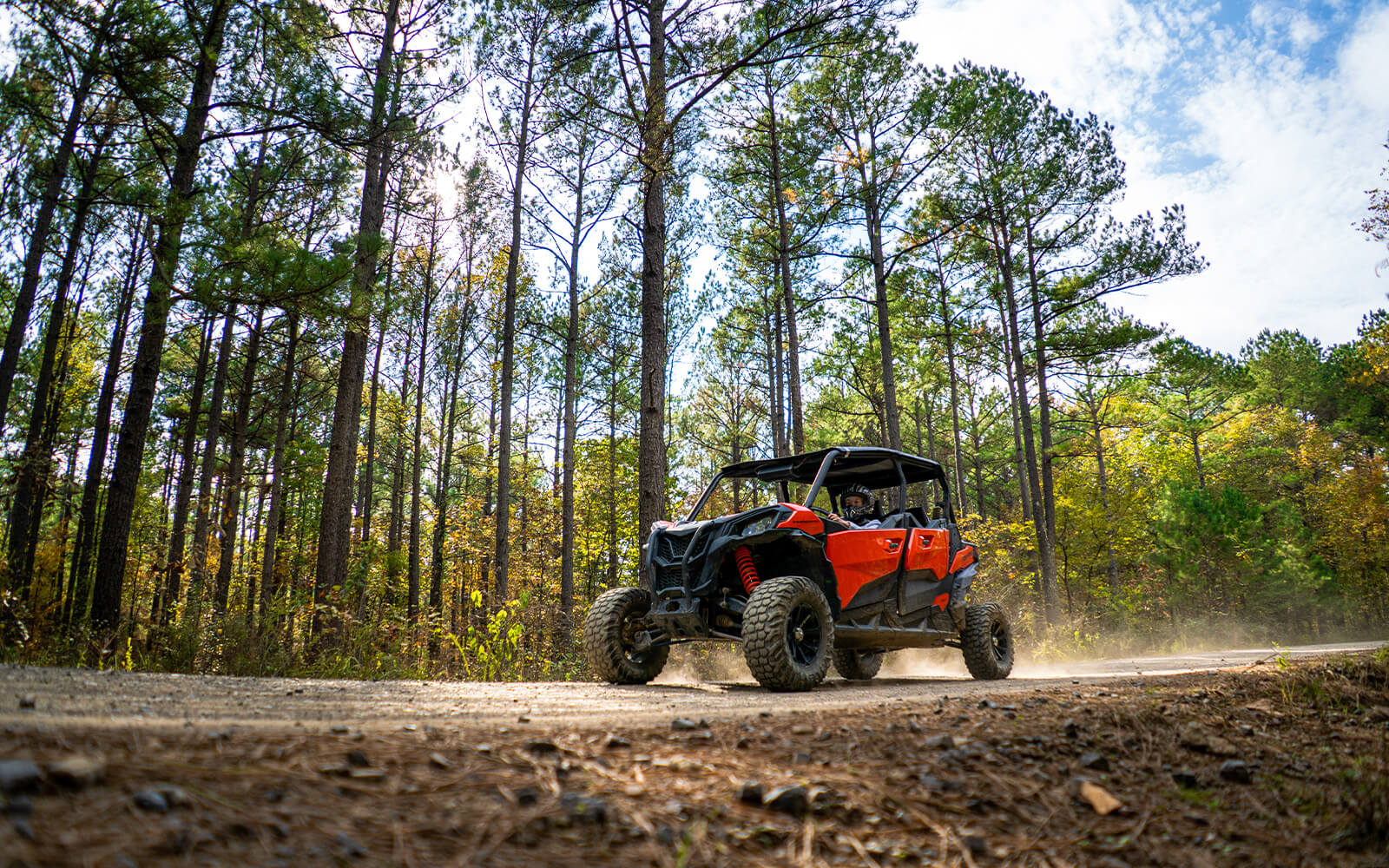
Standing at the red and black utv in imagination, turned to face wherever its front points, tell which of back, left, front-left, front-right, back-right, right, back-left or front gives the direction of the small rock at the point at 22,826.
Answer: front-left

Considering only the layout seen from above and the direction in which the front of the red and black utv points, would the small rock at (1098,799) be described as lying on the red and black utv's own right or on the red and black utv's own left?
on the red and black utv's own left

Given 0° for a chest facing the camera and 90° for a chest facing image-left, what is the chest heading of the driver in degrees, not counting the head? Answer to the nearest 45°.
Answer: approximately 45°

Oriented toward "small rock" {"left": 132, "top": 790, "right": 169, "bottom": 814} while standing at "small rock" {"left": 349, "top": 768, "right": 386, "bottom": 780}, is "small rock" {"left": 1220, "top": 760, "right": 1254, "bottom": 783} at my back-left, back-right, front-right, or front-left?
back-left

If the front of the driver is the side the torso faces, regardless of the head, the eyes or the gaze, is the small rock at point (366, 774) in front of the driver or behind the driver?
in front

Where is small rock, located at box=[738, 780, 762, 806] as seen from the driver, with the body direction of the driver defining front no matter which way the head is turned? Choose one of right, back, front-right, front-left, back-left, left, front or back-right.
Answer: front-left

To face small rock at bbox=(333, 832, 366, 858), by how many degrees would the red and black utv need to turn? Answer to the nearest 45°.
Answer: approximately 45° to its left

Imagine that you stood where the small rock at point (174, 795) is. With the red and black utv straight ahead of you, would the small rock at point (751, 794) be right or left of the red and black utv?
right

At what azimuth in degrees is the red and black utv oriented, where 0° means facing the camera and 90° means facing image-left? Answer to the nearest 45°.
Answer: approximately 45°

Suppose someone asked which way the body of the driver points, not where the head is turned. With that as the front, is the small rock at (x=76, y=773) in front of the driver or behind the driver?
in front

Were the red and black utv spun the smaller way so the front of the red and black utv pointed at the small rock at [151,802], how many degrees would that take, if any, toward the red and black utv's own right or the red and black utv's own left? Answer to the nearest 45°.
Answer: approximately 45° to the red and black utv's own left

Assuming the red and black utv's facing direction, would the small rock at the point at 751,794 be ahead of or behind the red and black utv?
ahead
